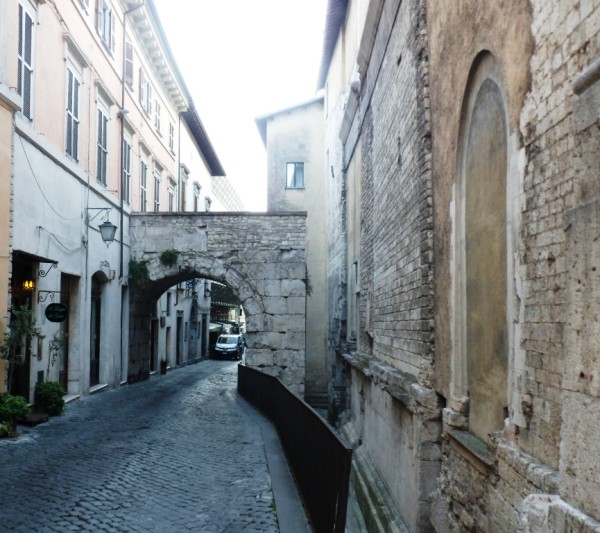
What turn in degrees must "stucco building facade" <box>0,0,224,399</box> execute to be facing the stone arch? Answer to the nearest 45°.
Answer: approximately 45° to its left

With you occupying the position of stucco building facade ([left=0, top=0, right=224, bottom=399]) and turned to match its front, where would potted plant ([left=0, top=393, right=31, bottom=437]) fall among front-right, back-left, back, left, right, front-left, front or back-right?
right

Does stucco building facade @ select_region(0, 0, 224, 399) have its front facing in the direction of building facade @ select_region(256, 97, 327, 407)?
no

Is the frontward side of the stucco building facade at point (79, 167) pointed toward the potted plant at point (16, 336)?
no

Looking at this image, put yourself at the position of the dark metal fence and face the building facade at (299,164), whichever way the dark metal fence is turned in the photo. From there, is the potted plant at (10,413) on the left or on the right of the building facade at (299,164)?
left

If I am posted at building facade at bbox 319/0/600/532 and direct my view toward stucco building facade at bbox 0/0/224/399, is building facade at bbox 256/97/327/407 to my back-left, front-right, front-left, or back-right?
front-right

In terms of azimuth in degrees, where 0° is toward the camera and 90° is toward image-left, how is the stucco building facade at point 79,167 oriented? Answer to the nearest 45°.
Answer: approximately 270°

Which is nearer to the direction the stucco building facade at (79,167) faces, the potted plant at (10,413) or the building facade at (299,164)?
the building facade

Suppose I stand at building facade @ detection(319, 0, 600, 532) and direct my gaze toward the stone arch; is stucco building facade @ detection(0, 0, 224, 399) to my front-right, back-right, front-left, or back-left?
front-left
